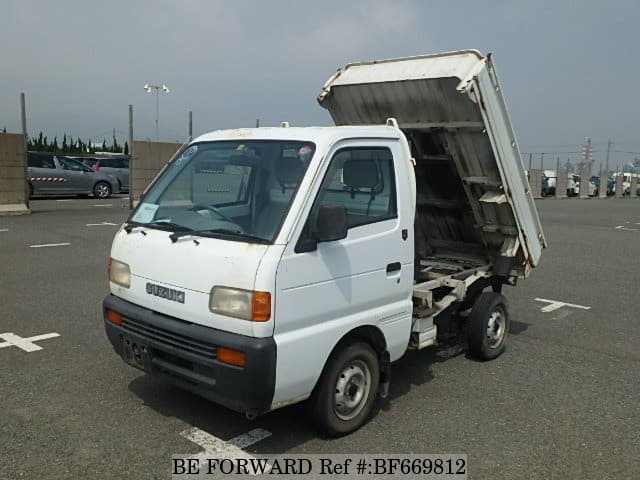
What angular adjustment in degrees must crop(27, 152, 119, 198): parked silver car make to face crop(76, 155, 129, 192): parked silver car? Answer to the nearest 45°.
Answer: approximately 45° to its left

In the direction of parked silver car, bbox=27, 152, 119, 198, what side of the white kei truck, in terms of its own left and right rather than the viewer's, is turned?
right

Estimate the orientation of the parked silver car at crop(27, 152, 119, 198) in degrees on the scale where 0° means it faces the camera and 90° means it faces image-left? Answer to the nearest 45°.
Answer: approximately 270°

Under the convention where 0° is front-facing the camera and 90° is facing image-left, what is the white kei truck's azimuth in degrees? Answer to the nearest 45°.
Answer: approximately 45°

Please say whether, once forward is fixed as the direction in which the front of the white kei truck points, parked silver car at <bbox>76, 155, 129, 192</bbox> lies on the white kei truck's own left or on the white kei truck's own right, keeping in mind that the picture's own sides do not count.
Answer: on the white kei truck's own right
